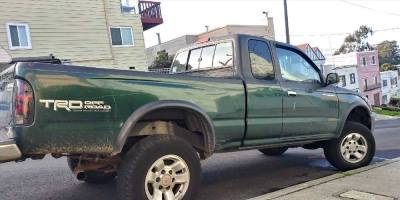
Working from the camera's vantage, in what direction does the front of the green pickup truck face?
facing away from the viewer and to the right of the viewer

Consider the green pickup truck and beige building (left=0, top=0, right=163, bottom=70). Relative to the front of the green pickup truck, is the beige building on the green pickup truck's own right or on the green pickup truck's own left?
on the green pickup truck's own left

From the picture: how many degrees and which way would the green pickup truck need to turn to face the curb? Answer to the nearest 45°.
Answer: approximately 45° to its right

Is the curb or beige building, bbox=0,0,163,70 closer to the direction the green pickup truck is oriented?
the curb
